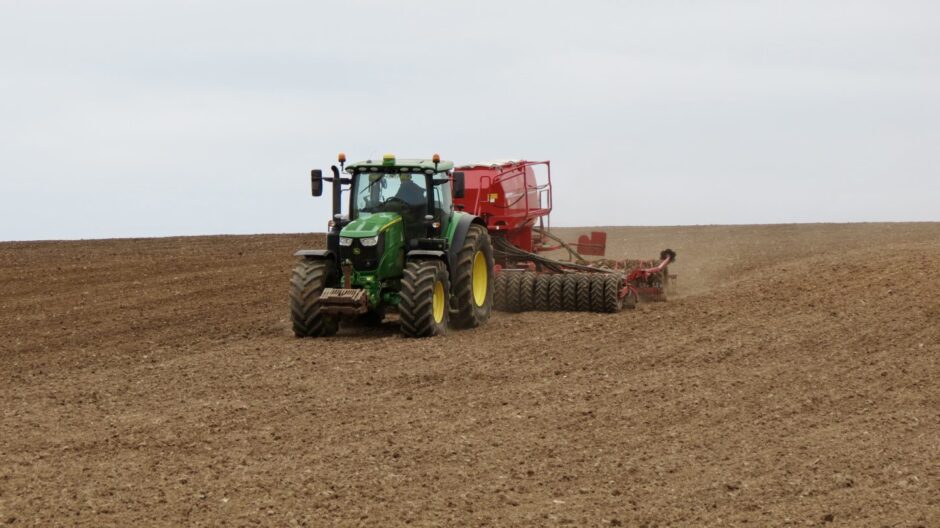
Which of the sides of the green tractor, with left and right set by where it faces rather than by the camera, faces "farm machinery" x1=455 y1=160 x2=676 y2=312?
back

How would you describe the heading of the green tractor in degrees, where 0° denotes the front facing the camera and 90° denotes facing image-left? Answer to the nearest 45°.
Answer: approximately 45°

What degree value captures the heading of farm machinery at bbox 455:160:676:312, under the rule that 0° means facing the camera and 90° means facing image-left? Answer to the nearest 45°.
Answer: approximately 45°
